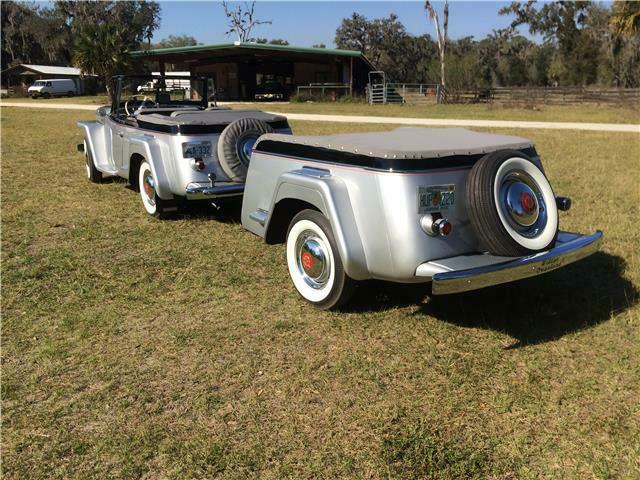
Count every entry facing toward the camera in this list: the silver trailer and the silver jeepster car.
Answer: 0

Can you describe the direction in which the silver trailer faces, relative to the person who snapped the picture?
facing away from the viewer and to the left of the viewer

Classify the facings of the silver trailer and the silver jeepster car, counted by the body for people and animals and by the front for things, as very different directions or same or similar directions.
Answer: same or similar directions

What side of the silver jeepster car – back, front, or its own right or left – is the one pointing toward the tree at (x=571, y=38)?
right

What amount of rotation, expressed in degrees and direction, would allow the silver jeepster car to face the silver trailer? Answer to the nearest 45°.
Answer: approximately 180°

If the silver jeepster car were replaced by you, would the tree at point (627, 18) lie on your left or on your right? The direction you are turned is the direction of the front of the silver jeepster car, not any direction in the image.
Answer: on your right

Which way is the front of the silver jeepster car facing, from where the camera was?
facing away from the viewer and to the left of the viewer

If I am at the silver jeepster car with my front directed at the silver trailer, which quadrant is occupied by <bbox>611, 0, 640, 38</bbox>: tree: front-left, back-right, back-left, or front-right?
back-left

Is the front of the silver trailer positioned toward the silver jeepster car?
yes
